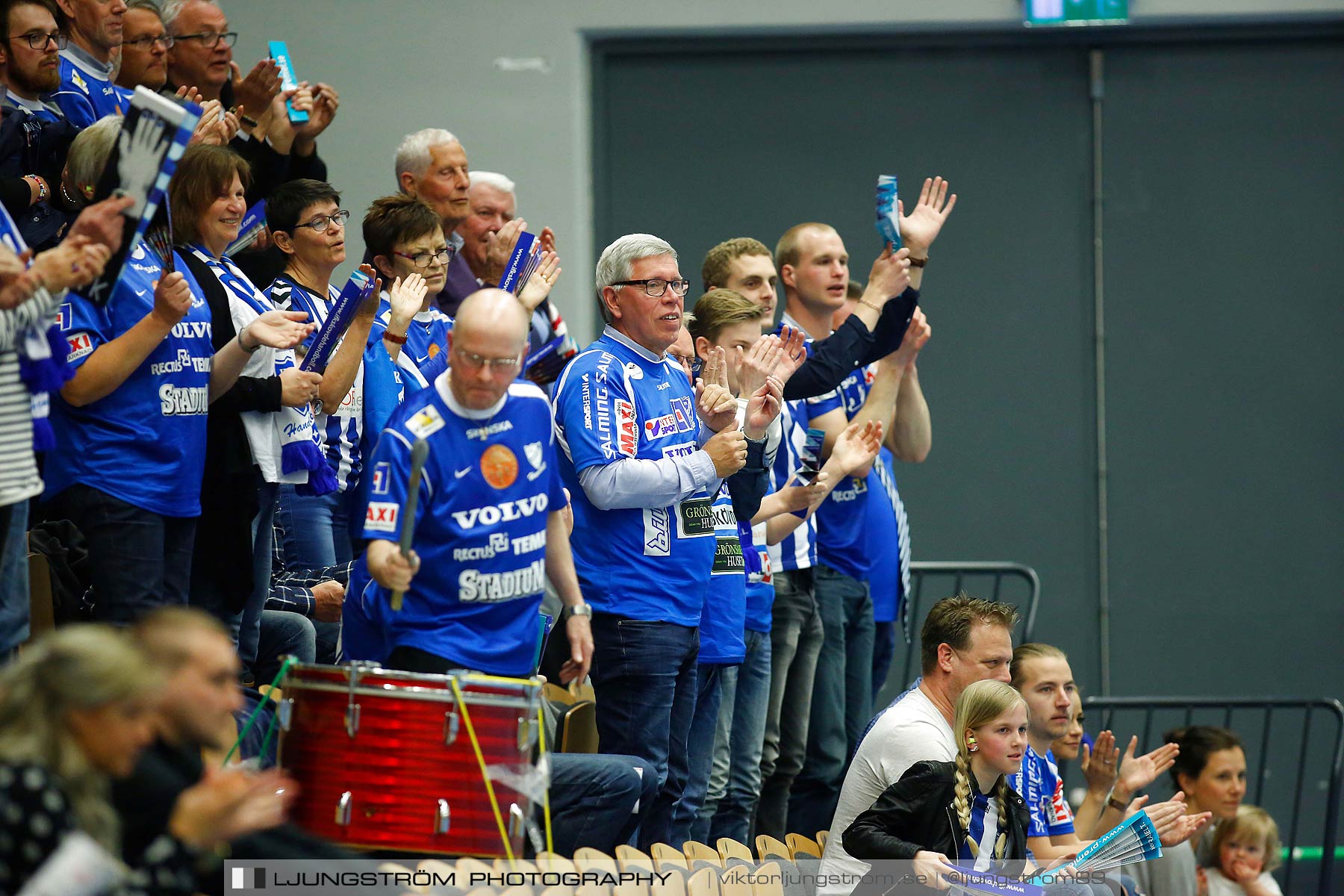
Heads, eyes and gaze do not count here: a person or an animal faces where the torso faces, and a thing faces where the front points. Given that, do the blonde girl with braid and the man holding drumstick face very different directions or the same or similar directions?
same or similar directions

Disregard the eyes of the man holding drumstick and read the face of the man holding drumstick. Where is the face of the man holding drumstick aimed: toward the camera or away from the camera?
toward the camera

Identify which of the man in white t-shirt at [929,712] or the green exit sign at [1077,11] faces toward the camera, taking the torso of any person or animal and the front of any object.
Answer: the green exit sign

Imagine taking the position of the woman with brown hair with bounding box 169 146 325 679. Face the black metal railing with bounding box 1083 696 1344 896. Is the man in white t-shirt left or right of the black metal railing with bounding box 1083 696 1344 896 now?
right

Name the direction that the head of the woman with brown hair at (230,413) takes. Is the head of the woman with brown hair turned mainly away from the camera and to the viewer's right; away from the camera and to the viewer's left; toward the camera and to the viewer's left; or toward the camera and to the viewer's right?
toward the camera and to the viewer's right

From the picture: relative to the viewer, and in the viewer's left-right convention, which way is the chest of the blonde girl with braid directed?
facing the viewer and to the right of the viewer

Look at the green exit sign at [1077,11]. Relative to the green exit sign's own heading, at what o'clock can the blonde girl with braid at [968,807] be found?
The blonde girl with braid is roughly at 12 o'clock from the green exit sign.

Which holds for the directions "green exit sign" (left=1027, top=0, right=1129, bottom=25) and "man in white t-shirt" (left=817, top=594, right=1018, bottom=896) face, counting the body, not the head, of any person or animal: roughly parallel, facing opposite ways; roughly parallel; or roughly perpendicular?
roughly perpendicular

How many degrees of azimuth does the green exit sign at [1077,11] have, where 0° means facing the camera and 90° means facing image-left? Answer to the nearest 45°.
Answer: approximately 0°

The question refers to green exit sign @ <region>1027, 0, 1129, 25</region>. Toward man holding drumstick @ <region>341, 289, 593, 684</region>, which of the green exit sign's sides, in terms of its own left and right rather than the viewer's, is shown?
front

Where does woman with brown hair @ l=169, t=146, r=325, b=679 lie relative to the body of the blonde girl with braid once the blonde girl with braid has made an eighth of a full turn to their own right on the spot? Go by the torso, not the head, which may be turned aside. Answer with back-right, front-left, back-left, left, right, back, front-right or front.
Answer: right
